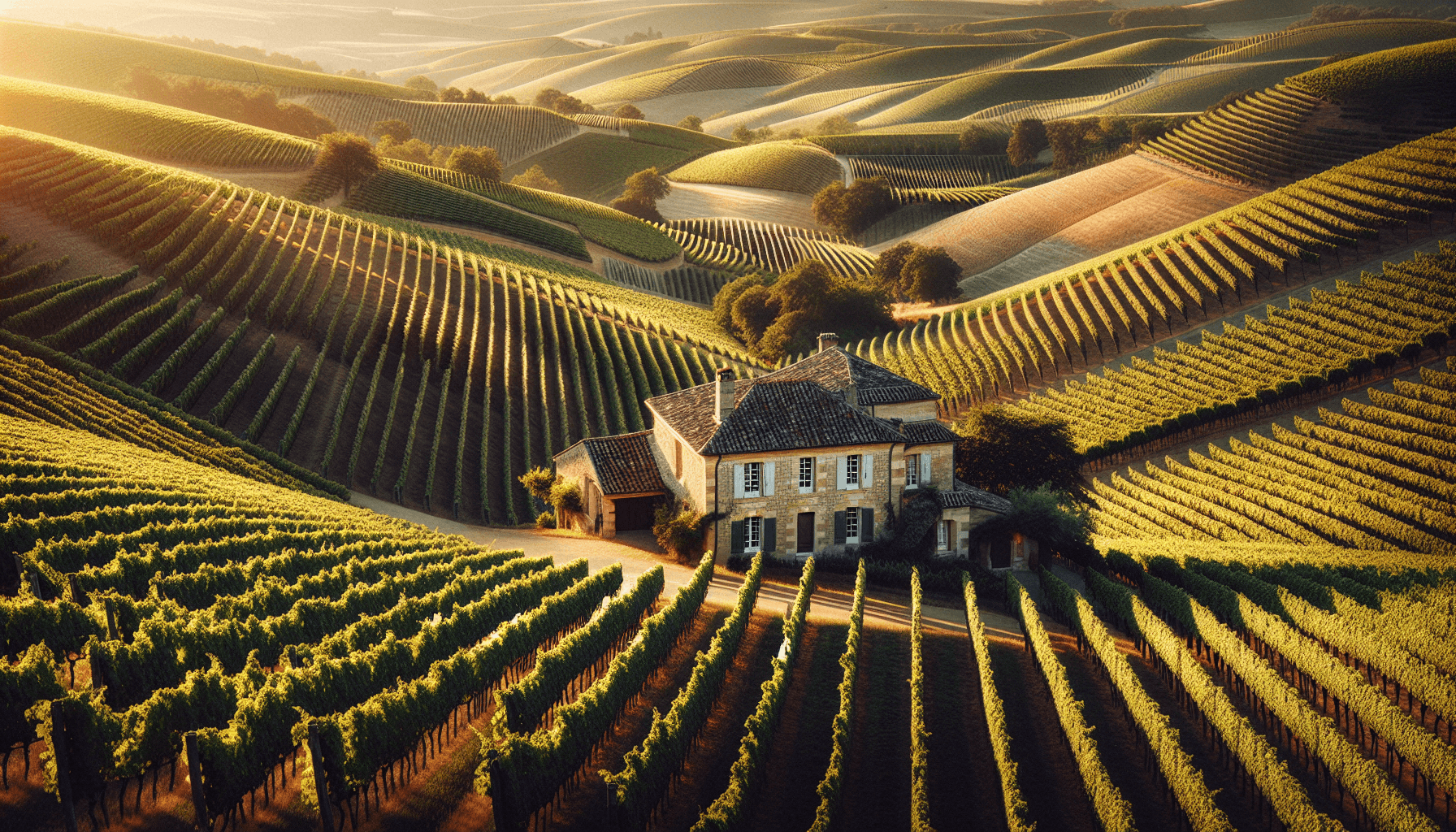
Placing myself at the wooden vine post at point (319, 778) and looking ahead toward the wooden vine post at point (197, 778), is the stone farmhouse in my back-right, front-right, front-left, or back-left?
back-right

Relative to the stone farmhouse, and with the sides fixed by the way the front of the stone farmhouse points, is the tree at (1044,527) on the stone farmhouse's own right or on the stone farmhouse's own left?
on the stone farmhouse's own left

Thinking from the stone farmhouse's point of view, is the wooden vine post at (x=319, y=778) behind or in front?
in front

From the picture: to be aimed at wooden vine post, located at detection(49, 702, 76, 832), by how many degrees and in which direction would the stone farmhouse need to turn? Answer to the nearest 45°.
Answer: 0° — it already faces it

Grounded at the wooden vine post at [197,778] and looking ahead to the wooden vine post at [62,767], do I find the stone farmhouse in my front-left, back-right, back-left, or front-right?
back-right

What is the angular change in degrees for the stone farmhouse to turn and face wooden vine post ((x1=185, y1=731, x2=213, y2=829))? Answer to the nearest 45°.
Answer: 0° — it already faces it

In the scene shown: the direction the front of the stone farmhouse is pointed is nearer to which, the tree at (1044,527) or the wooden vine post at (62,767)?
the wooden vine post

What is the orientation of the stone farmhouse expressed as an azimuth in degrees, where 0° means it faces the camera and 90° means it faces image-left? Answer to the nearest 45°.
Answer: approximately 0°
